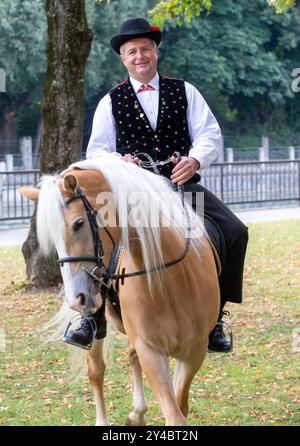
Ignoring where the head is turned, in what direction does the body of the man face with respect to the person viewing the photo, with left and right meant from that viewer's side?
facing the viewer

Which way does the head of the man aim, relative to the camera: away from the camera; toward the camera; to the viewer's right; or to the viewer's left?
toward the camera

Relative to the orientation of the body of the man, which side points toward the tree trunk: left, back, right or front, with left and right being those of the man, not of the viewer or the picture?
back
